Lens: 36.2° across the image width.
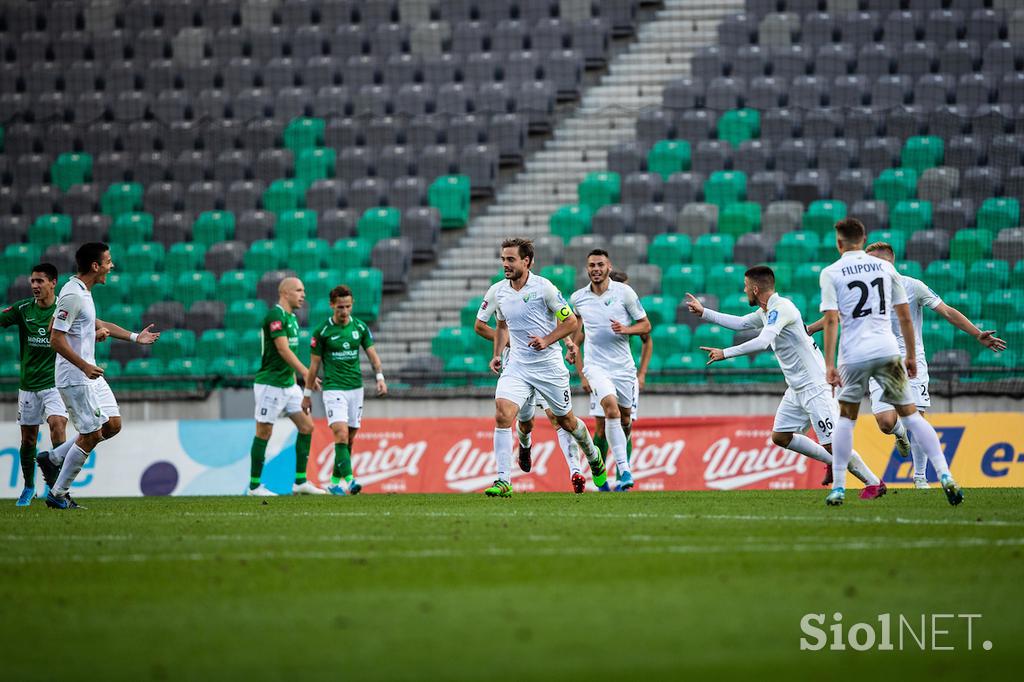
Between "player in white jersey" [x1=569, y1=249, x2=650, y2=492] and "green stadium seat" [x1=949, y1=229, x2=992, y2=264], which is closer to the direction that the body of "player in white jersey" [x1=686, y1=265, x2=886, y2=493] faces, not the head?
the player in white jersey

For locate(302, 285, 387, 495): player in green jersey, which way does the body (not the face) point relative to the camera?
toward the camera

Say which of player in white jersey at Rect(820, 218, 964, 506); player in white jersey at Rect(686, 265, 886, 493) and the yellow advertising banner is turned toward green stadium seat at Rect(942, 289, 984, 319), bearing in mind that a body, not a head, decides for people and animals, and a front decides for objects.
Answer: player in white jersey at Rect(820, 218, 964, 506)

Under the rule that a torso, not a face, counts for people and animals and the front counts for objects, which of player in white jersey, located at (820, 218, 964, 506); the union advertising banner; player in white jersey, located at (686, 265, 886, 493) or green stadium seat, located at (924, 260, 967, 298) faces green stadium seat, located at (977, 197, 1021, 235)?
player in white jersey, located at (820, 218, 964, 506)

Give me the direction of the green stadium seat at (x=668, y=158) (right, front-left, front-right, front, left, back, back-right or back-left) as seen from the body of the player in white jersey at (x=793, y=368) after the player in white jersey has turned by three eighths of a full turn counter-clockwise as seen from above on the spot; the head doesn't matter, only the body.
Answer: back-left

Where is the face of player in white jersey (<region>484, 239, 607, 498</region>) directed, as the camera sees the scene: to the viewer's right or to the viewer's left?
to the viewer's left

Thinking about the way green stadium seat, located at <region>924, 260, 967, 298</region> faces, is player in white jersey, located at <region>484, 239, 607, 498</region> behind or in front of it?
in front

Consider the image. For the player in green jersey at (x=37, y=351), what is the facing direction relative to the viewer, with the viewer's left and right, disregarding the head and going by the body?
facing the viewer and to the right of the viewer

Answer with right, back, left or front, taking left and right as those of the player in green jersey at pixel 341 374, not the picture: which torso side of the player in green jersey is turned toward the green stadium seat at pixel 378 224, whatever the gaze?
back

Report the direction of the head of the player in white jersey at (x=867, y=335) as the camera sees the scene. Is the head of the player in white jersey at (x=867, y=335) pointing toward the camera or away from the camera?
away from the camera

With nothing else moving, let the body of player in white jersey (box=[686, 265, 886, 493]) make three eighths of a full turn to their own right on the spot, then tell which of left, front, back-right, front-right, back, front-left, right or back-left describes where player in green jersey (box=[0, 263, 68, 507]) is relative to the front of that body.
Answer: back-left

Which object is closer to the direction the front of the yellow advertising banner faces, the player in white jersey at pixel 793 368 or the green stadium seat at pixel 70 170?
the player in white jersey

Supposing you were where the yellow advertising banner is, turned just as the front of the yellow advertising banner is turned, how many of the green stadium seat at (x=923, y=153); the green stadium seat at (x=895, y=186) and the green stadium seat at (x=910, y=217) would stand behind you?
3

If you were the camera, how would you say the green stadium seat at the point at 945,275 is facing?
facing the viewer

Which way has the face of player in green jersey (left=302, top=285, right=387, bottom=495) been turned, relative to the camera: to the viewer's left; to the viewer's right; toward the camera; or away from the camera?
toward the camera

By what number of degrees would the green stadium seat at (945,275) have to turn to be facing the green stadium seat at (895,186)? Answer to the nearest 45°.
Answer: approximately 180°

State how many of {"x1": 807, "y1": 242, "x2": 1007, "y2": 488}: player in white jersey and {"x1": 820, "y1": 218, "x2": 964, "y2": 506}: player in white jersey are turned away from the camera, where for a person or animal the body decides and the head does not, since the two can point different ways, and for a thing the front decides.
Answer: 1

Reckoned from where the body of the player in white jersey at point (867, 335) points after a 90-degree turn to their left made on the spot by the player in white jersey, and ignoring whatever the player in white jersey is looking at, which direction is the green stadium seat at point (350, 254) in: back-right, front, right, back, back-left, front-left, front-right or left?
front-right

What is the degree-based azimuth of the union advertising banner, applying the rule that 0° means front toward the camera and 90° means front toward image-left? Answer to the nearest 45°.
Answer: approximately 0°
